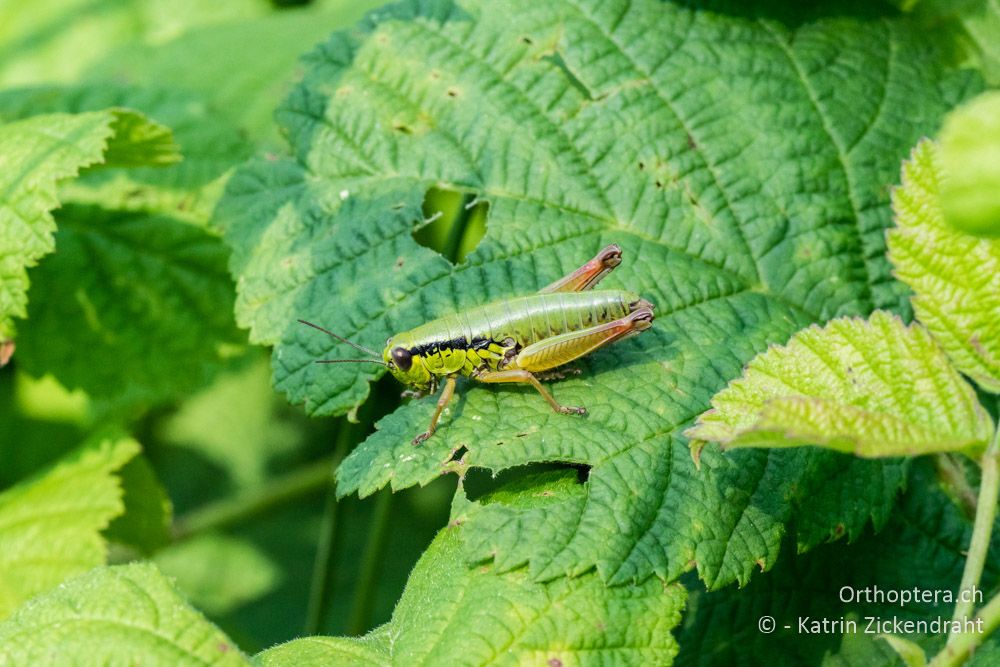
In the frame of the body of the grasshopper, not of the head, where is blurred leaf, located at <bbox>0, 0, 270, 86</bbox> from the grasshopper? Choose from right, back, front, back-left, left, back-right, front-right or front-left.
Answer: front-right

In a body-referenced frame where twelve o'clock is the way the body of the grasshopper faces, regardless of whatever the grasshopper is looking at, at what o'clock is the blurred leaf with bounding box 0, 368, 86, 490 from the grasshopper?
The blurred leaf is roughly at 1 o'clock from the grasshopper.

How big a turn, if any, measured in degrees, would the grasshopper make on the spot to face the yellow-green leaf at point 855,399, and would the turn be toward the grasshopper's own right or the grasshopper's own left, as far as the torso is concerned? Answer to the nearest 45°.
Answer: approximately 135° to the grasshopper's own left

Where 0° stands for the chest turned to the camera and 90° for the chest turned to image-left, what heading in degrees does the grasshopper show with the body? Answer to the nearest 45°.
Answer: approximately 90°

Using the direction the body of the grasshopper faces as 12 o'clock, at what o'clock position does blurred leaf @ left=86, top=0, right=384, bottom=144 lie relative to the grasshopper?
The blurred leaf is roughly at 2 o'clock from the grasshopper.

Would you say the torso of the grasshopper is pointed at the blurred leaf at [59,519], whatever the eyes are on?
yes
